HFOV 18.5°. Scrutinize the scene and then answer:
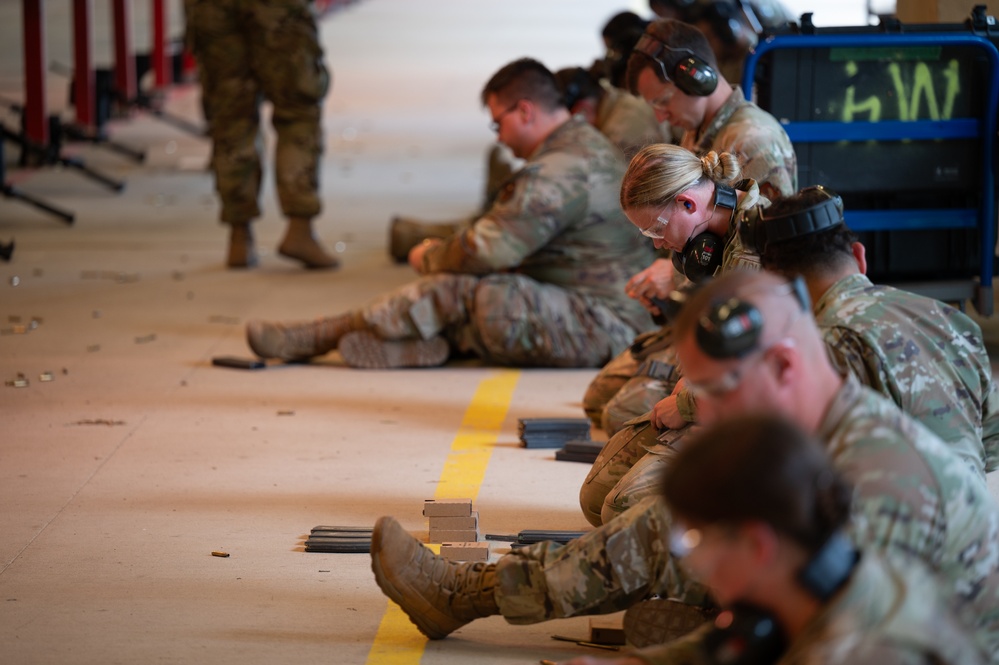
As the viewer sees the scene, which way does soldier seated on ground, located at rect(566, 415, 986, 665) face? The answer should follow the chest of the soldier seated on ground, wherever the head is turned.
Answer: to the viewer's left

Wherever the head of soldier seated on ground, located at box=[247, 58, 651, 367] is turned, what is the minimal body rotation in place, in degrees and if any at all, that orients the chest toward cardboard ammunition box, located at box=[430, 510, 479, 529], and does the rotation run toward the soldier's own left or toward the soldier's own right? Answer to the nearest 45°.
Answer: approximately 90° to the soldier's own left

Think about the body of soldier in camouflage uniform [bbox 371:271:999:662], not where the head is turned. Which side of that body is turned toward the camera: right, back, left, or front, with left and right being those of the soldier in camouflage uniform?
left

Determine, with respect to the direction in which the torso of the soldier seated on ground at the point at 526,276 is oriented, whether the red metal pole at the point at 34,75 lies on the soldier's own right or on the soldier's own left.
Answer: on the soldier's own right

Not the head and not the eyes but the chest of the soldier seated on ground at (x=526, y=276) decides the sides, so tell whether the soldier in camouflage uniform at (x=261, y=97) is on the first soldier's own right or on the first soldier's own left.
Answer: on the first soldier's own right

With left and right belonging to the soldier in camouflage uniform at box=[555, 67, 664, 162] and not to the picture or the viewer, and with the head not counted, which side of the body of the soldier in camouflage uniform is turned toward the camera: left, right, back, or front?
left

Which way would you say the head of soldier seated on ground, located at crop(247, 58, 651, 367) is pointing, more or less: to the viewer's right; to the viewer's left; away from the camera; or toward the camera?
to the viewer's left

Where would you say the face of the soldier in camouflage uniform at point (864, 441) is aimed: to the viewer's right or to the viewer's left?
to the viewer's left

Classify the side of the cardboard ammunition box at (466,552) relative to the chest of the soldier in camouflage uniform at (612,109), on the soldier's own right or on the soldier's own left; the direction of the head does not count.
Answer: on the soldier's own left

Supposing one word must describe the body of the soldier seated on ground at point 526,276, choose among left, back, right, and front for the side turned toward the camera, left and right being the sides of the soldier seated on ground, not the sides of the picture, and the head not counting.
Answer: left

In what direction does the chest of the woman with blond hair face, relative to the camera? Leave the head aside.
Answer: to the viewer's left

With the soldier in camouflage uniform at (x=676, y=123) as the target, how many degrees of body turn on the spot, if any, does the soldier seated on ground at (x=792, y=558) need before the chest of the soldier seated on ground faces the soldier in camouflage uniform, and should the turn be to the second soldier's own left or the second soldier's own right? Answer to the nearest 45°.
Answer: approximately 90° to the second soldier's own right
